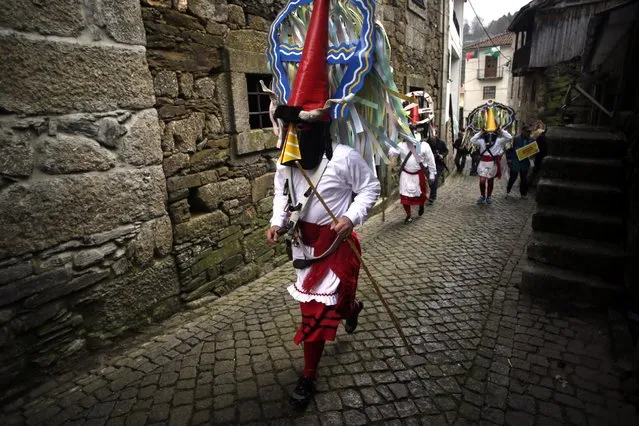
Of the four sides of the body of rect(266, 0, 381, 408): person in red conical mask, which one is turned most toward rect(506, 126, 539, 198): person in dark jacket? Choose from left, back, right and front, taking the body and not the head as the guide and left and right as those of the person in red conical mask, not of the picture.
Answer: back

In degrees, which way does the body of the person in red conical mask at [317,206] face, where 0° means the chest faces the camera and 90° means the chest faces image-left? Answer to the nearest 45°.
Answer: approximately 45°

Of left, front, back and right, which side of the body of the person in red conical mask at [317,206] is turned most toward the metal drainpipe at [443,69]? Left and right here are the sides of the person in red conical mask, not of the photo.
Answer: back
